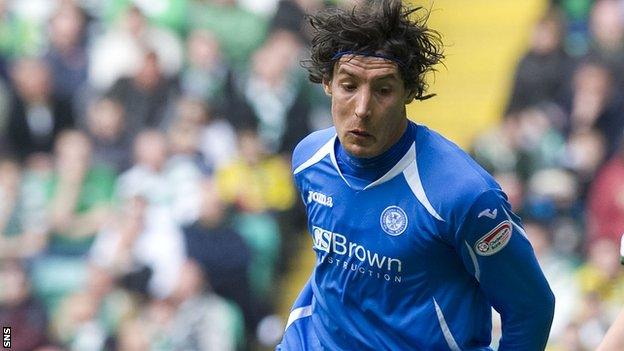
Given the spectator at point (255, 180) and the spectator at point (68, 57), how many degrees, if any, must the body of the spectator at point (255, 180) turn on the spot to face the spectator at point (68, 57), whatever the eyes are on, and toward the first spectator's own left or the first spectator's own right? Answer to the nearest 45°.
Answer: approximately 135° to the first spectator's own right

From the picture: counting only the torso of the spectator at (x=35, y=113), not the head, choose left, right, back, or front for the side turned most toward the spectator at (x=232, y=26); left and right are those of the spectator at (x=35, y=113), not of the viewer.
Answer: left

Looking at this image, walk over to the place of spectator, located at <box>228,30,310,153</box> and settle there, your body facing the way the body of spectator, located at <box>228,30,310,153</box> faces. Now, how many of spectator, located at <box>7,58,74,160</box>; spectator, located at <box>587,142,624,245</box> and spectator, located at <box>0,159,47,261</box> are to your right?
2

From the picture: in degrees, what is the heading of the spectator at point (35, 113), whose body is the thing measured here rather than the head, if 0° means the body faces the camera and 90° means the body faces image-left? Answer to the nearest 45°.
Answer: approximately 0°

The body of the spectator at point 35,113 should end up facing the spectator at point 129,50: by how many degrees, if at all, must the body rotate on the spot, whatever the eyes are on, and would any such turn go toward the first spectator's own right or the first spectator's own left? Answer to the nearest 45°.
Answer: approximately 90° to the first spectator's own left

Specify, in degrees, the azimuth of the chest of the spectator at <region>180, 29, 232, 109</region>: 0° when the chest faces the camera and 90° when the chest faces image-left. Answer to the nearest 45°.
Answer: approximately 0°

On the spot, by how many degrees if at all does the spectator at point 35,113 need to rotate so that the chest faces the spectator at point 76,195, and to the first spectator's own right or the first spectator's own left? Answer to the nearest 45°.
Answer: approximately 45° to the first spectator's own left
